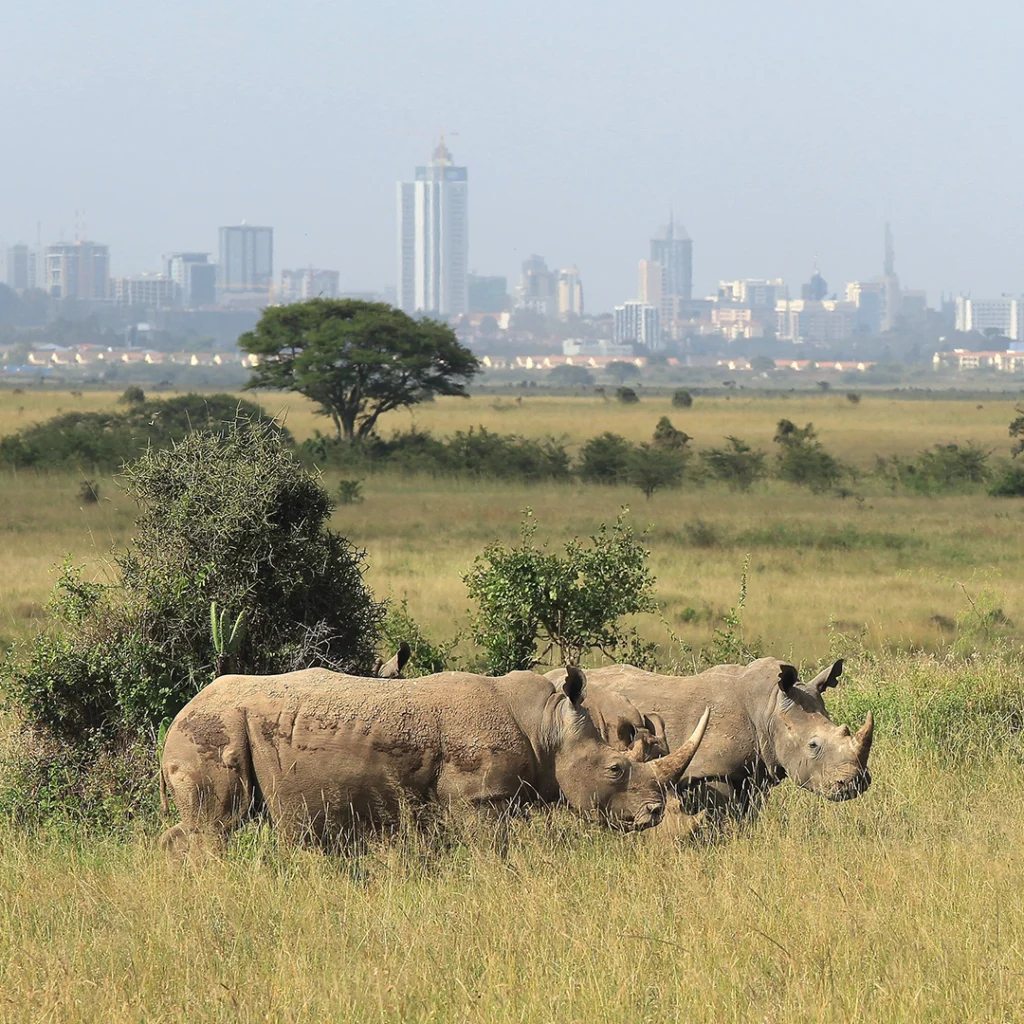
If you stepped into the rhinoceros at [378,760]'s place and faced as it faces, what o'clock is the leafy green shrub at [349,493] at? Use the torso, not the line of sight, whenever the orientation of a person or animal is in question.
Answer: The leafy green shrub is roughly at 9 o'clock from the rhinoceros.

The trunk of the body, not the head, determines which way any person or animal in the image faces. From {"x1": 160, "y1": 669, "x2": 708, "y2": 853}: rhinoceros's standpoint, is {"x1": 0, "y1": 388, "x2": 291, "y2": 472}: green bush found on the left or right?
on its left

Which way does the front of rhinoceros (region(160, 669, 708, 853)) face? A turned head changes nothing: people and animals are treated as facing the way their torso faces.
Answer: to the viewer's right

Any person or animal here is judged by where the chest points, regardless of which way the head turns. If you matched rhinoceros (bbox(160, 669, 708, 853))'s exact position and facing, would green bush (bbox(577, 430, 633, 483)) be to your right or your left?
on your left

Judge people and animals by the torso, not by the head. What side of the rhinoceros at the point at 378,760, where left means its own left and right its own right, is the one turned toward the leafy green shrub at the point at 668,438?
left

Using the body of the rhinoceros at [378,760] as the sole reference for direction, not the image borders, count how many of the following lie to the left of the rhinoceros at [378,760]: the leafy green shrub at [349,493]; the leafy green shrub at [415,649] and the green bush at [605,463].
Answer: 3

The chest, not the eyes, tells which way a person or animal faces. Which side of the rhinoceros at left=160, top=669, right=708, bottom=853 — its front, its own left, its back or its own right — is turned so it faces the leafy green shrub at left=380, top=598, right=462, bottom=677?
left

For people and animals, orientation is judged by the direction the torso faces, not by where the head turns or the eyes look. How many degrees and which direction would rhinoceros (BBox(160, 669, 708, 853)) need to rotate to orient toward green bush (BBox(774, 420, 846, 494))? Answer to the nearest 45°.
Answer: approximately 90° to its left
